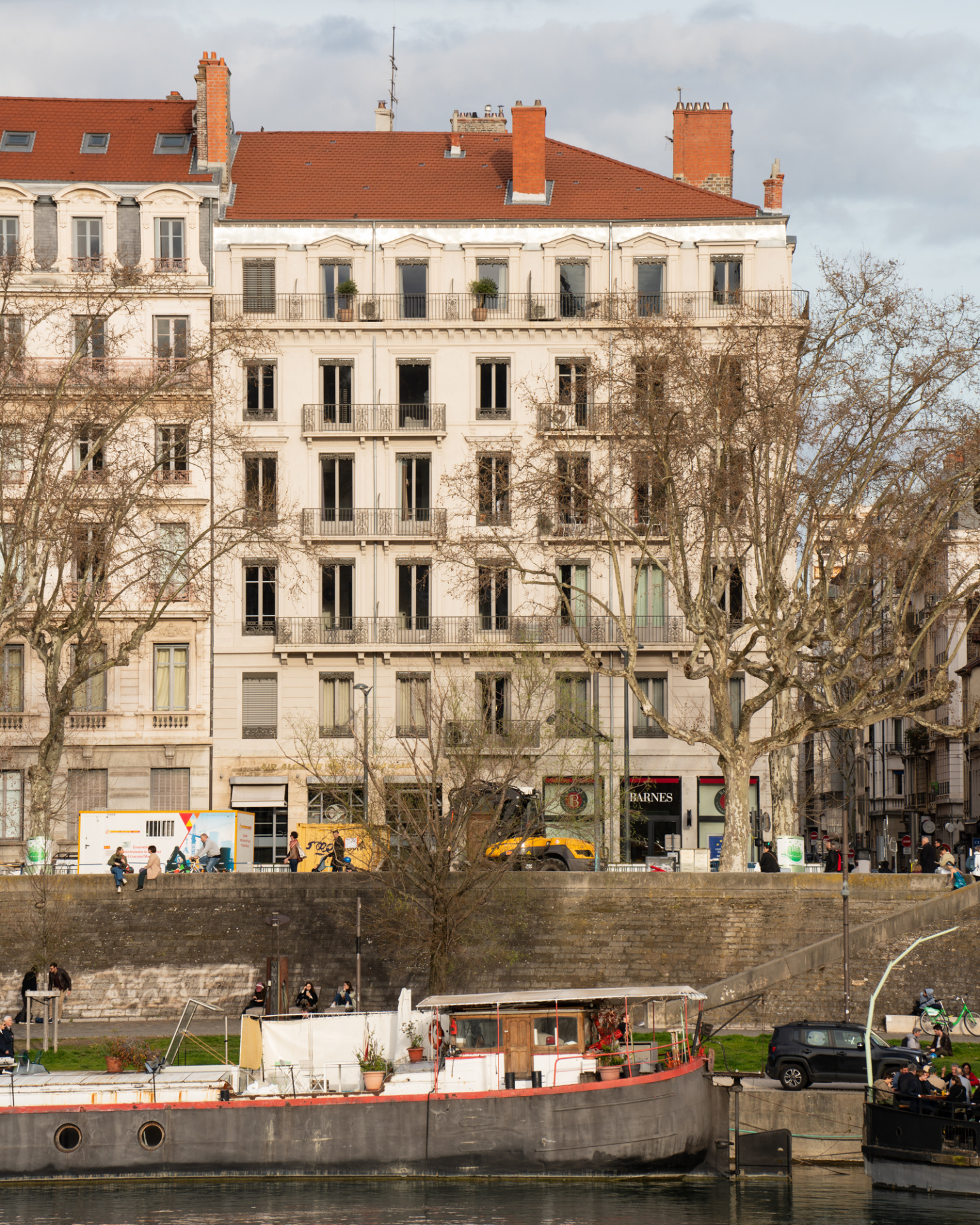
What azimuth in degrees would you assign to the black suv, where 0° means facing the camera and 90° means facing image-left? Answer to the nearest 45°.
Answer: approximately 270°

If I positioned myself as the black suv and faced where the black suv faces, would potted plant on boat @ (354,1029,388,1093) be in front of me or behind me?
behind

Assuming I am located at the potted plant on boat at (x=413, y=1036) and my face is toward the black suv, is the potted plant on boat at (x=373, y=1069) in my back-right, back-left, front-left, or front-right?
back-right

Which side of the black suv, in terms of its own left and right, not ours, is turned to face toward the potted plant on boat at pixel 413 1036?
back

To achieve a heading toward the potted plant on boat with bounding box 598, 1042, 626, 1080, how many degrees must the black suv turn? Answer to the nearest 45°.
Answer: approximately 135° to its right
